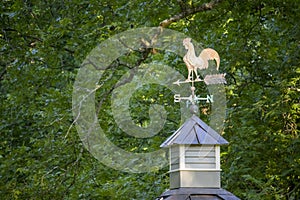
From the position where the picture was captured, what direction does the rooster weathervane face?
facing to the left of the viewer
